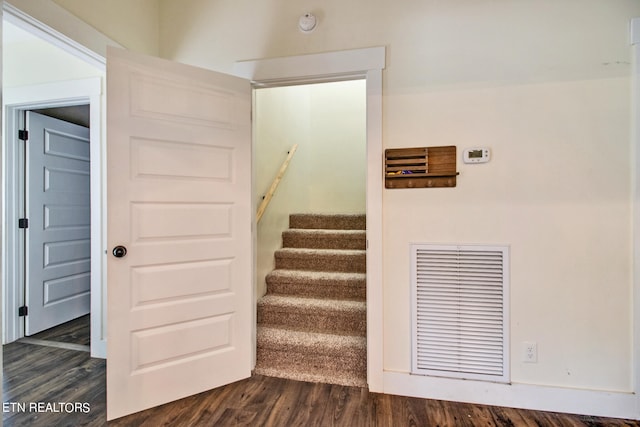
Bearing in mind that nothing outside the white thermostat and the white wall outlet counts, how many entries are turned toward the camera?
2

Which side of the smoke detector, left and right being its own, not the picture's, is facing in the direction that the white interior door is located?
right

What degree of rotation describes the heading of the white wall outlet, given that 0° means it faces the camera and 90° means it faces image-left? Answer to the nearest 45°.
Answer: approximately 0°

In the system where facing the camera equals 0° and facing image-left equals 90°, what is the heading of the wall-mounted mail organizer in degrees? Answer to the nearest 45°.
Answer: approximately 0°
